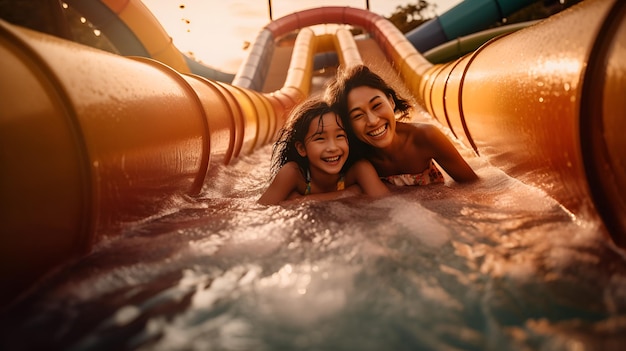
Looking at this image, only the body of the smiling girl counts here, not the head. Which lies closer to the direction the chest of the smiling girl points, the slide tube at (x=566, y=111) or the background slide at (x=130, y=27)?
the slide tube

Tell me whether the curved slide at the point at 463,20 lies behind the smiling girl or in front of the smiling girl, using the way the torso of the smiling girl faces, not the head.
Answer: behind

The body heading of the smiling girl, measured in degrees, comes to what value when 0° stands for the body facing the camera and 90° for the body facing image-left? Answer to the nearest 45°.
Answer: approximately 0°

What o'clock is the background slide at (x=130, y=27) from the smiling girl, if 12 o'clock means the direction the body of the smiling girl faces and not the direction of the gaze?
The background slide is roughly at 5 o'clock from the smiling girl.

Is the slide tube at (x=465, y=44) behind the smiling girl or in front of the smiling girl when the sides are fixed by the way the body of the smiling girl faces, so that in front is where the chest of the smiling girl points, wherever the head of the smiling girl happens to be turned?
behind

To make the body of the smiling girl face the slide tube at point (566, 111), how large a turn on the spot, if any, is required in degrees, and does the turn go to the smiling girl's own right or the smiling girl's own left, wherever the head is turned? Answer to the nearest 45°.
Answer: approximately 45° to the smiling girl's own left
